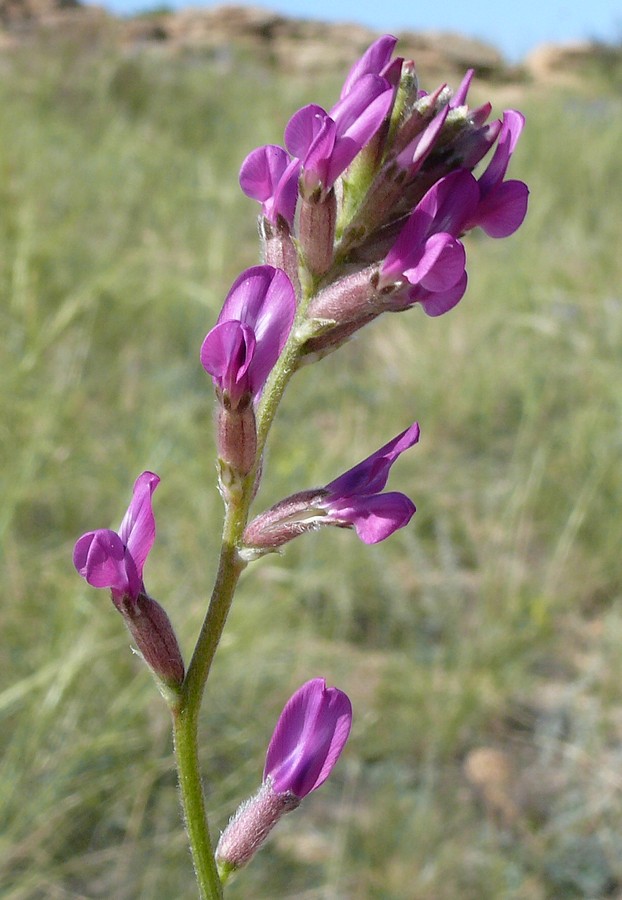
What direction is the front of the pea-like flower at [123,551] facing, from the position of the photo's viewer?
facing to the left of the viewer

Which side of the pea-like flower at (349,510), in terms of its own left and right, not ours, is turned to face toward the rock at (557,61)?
left

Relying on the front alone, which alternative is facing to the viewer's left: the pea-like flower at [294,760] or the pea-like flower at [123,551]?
the pea-like flower at [123,551]

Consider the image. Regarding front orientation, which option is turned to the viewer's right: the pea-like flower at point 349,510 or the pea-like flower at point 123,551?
the pea-like flower at point 349,510

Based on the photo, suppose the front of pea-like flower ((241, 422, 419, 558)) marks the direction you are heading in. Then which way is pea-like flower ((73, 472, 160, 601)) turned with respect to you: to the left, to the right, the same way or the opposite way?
the opposite way

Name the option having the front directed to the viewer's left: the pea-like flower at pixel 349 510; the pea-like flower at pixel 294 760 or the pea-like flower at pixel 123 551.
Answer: the pea-like flower at pixel 123 551

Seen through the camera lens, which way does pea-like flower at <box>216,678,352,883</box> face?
facing away from the viewer and to the right of the viewer

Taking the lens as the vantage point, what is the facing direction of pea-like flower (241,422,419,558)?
facing to the right of the viewer
